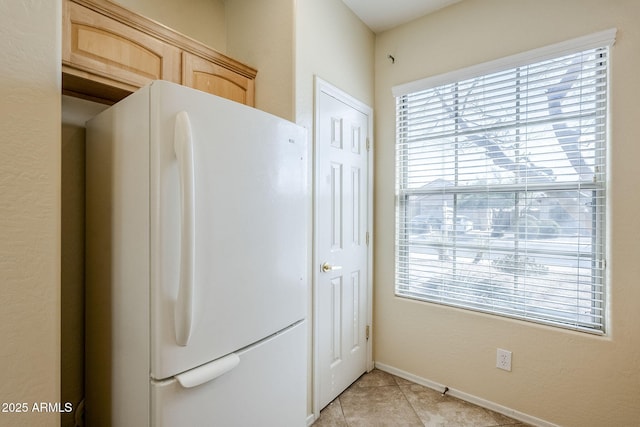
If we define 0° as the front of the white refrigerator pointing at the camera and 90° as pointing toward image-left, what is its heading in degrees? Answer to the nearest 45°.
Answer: approximately 315°

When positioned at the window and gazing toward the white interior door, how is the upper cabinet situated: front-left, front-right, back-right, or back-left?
front-left

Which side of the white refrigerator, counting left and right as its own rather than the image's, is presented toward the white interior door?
left

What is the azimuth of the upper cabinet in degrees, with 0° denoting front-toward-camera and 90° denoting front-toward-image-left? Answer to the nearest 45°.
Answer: approximately 315°

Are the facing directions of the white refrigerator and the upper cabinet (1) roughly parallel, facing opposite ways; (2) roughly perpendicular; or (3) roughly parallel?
roughly parallel

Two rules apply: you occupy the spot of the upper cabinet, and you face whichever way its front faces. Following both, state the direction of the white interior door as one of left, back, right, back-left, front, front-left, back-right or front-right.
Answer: front-left

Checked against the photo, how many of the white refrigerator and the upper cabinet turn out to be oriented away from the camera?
0

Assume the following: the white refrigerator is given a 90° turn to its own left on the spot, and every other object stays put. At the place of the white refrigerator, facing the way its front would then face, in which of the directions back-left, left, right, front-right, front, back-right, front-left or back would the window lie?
front-right
